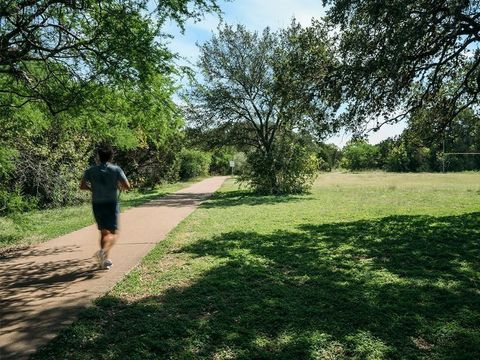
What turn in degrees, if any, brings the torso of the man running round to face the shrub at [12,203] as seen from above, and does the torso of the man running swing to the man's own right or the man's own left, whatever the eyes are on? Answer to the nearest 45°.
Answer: approximately 45° to the man's own left

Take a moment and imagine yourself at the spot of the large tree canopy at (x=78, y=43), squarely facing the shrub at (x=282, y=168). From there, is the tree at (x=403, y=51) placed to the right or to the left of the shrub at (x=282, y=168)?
right

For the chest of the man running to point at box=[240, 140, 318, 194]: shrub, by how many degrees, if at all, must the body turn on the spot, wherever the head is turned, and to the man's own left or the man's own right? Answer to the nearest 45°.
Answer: approximately 45° to the man's own right

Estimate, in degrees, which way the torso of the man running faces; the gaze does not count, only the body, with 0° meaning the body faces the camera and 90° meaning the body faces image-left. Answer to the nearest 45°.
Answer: approximately 180°

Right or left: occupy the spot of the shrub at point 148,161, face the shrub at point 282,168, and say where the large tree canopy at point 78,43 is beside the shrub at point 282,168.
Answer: right

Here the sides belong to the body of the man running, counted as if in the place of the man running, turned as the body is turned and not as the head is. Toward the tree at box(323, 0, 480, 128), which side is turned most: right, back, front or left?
right
